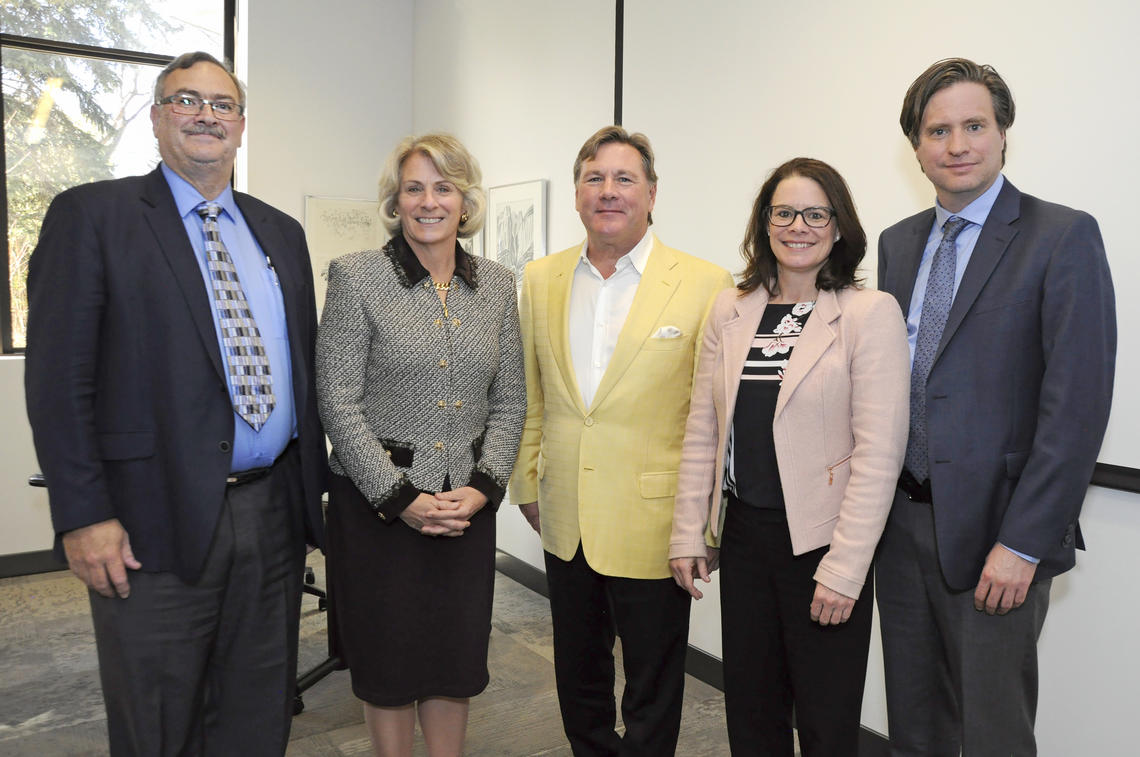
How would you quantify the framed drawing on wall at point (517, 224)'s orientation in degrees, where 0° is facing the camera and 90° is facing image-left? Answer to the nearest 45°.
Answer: approximately 45°

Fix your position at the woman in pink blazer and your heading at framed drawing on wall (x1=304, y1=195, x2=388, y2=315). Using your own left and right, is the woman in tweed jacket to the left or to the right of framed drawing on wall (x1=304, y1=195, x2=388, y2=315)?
left

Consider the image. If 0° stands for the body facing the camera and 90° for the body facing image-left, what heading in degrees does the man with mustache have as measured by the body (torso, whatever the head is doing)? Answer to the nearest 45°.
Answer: approximately 315°

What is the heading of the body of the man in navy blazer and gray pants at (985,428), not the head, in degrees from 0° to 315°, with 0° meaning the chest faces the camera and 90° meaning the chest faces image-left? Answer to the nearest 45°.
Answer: approximately 45°

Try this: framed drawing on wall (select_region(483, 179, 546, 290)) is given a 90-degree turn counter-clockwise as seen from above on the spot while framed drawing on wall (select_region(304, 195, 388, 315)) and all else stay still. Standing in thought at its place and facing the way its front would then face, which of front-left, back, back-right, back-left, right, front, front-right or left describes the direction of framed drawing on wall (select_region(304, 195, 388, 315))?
back

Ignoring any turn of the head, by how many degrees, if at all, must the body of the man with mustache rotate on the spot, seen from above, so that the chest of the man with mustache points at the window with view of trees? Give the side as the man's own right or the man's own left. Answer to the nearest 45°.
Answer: approximately 135° to the man's own left

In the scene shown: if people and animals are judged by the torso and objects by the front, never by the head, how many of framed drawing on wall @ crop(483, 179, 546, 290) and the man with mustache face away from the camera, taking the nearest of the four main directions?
0

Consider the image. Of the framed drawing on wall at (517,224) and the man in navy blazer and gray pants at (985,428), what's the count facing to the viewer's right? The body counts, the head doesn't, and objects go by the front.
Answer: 0

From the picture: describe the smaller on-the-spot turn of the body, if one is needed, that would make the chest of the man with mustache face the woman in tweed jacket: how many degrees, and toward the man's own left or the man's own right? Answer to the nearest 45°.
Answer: approximately 45° to the man's own left

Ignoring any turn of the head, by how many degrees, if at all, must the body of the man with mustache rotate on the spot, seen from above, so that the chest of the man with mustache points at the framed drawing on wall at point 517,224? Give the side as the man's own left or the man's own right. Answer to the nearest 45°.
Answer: approximately 90° to the man's own left
